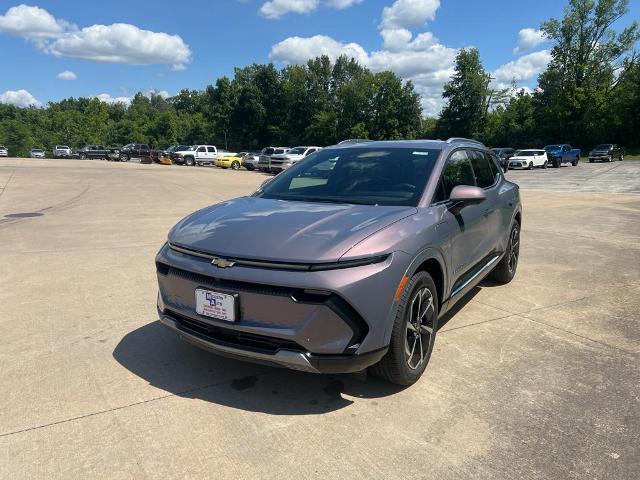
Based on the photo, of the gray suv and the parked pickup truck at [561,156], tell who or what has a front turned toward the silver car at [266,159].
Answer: the parked pickup truck

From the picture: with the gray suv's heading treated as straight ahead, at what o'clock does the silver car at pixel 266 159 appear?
The silver car is roughly at 4 o'clock from the gray suv.

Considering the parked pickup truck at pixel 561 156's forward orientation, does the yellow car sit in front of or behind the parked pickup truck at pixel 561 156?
in front

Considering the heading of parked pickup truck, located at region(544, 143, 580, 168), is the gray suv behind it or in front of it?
in front

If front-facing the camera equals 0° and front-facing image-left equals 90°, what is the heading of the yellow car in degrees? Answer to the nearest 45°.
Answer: approximately 45°

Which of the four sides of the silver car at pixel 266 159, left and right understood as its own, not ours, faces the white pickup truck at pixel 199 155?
right

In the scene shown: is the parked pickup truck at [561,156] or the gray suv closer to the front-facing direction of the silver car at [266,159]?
the gray suv
